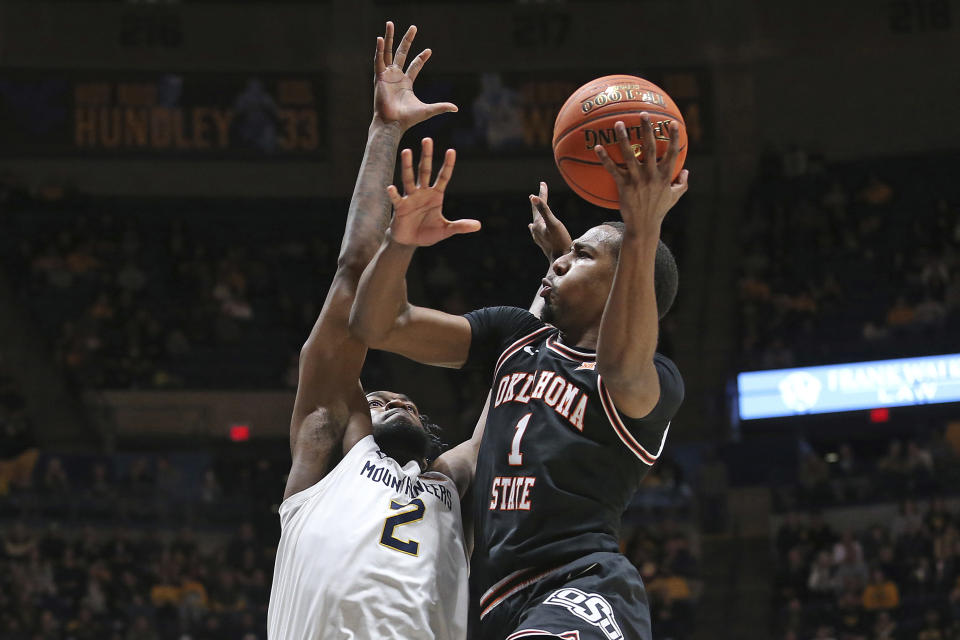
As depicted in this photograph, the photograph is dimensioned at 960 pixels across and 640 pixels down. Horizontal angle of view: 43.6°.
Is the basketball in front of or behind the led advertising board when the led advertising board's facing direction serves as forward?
in front

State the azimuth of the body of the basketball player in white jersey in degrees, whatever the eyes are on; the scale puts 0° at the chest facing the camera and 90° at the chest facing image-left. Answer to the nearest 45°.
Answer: approximately 315°

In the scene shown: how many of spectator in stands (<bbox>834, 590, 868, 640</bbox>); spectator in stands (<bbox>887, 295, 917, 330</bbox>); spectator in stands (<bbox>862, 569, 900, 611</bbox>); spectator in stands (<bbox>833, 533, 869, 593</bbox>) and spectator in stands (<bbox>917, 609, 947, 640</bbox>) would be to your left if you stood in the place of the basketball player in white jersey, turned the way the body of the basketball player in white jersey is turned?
5

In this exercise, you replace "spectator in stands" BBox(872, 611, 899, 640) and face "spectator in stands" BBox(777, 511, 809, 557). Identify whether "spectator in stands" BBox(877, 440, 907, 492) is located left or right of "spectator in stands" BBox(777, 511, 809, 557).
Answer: right

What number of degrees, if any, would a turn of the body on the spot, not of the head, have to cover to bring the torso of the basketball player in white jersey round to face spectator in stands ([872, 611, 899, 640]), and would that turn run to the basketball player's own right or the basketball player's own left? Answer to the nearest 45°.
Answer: approximately 90° to the basketball player's own left

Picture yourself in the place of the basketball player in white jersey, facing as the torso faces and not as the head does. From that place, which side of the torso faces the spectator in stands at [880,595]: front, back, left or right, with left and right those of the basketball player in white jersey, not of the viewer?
back

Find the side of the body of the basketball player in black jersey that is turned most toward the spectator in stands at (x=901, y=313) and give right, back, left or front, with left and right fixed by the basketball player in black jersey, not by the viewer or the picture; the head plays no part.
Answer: back

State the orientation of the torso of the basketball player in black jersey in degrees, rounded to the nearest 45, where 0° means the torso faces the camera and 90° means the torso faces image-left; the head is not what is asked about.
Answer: approximately 45°

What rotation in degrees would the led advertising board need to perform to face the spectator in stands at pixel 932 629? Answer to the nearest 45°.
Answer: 0° — it already faces them

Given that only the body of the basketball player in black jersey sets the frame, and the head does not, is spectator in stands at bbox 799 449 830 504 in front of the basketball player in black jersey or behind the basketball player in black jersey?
behind

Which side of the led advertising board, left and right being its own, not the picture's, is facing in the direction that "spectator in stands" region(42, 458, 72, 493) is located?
right

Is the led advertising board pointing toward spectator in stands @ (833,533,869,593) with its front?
yes

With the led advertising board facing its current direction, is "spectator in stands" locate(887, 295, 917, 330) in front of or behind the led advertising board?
behind

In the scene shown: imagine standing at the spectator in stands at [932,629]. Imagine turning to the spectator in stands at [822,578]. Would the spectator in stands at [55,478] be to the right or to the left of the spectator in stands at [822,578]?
left
